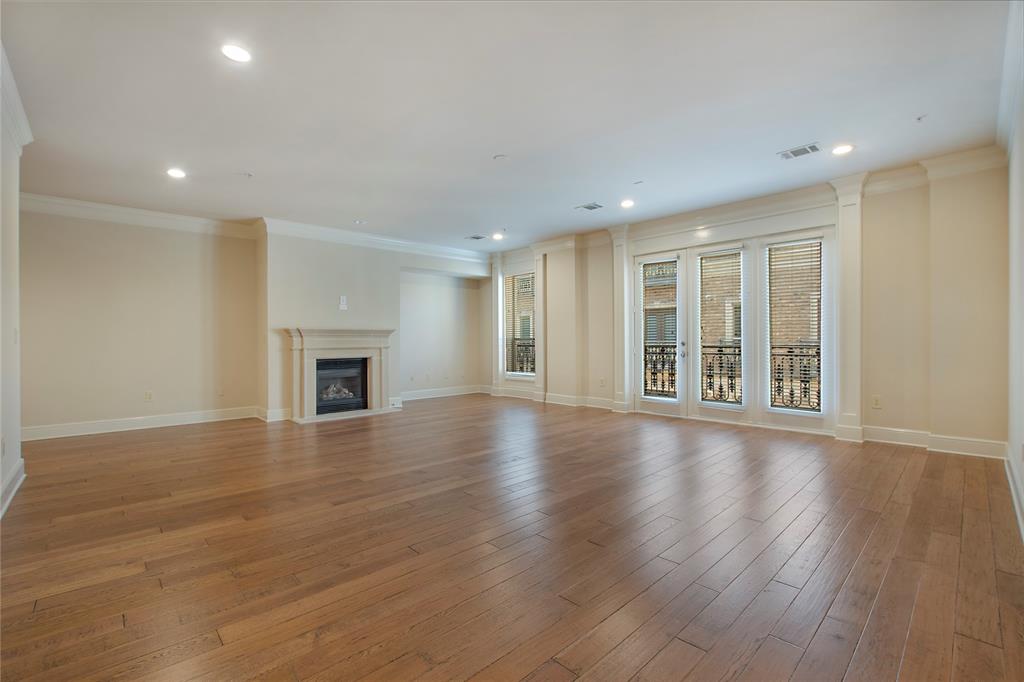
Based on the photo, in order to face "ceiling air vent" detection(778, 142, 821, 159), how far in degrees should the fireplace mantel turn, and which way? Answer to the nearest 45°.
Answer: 0° — it already faces it

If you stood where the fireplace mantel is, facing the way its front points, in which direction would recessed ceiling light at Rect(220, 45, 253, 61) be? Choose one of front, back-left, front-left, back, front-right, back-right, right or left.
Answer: front-right

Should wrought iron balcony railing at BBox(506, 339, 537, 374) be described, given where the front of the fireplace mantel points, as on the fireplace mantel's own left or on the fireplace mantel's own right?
on the fireplace mantel's own left

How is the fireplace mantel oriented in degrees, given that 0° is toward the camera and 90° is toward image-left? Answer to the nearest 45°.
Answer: approximately 315°

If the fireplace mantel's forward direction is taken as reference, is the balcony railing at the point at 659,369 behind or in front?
in front

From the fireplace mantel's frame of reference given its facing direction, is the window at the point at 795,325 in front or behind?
in front
